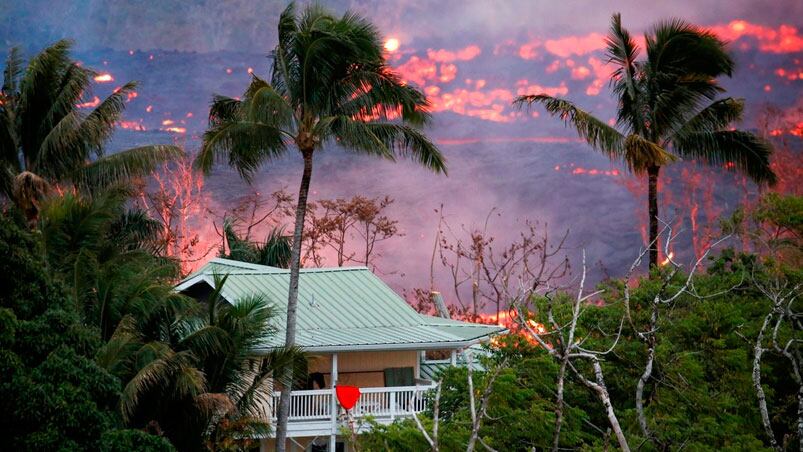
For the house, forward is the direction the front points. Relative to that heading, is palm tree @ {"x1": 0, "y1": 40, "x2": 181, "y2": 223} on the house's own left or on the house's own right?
on the house's own right

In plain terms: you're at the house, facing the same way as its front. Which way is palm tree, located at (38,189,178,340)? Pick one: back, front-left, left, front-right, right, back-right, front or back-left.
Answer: front-right

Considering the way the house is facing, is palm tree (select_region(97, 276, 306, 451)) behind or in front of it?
in front

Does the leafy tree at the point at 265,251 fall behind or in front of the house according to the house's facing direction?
behind

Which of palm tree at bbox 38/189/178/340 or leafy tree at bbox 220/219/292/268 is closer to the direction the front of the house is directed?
the palm tree

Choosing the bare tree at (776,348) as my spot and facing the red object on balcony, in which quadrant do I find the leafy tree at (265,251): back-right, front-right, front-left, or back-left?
front-right

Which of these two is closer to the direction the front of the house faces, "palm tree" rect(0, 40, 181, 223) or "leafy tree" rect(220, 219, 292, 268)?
the palm tree

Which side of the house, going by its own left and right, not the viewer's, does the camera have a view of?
front
